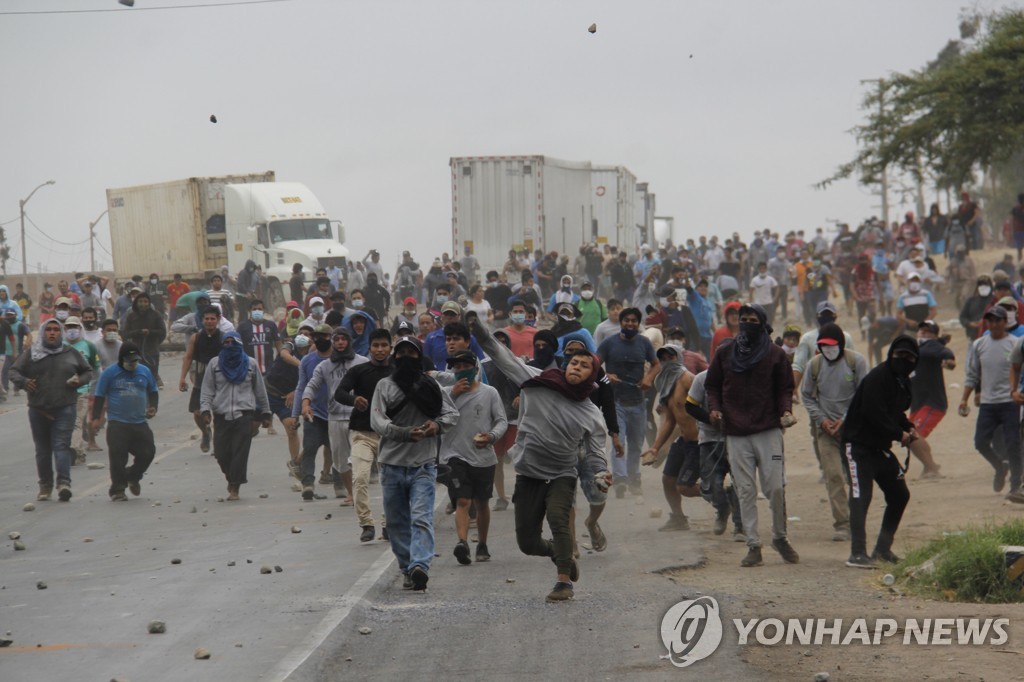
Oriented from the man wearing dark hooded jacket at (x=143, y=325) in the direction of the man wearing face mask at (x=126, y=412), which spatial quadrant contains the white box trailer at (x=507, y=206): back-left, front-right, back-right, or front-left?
back-left

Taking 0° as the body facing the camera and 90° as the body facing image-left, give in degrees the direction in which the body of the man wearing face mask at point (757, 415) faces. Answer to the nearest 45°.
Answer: approximately 0°

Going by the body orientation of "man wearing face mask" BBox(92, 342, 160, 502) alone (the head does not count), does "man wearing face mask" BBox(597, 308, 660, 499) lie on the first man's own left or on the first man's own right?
on the first man's own left

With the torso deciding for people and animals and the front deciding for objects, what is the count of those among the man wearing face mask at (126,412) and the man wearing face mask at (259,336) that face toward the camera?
2

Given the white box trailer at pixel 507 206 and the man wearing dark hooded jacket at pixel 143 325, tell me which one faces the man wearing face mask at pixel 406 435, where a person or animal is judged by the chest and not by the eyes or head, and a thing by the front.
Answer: the man wearing dark hooded jacket at pixel 143 325

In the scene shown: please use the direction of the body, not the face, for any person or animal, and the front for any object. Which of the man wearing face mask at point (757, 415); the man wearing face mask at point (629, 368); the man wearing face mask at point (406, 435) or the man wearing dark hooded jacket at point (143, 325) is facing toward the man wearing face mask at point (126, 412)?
the man wearing dark hooded jacket at point (143, 325)

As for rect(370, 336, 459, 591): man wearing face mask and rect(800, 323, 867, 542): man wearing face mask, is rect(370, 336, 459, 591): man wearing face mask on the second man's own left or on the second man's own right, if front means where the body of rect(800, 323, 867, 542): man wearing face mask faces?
on the second man's own right

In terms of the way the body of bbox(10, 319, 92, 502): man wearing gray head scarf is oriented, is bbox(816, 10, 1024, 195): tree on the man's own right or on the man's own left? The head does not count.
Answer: on the man's own left
